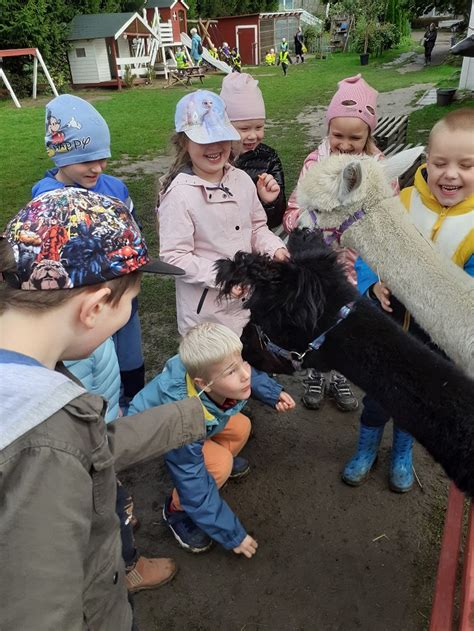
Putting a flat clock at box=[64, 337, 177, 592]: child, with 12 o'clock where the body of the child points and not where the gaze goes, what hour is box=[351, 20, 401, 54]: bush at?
The bush is roughly at 10 o'clock from the child.

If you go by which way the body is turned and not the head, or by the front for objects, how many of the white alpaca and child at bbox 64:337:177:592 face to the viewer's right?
1

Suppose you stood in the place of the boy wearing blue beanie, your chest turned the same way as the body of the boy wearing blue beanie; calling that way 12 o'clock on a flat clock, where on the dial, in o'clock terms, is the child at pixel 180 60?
The child is roughly at 8 o'clock from the boy wearing blue beanie.

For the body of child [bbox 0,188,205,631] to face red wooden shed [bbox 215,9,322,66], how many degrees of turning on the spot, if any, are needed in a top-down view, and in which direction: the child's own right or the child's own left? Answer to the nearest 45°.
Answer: approximately 45° to the child's own left

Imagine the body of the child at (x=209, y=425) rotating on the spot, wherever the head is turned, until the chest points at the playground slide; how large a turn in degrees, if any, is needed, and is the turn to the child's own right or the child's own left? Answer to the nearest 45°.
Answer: approximately 135° to the child's own left

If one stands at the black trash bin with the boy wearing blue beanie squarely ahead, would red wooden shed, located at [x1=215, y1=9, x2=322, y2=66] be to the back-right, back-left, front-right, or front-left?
back-right

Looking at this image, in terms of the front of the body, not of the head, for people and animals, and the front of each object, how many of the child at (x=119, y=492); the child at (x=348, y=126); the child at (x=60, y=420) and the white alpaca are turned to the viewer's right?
2

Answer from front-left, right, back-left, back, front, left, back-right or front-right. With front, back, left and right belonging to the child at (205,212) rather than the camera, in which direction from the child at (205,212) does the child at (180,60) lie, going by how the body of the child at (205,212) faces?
back-left

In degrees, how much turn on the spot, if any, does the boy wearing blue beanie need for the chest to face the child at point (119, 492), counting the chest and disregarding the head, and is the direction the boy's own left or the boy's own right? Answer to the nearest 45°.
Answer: approximately 45° to the boy's own right

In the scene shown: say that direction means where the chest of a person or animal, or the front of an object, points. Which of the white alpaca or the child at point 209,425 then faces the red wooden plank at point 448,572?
the child

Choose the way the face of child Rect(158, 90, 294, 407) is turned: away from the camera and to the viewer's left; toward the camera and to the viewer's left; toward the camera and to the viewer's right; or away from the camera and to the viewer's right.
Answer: toward the camera and to the viewer's right

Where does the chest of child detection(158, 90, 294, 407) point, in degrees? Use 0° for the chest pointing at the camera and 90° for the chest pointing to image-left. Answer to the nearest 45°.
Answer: approximately 315°

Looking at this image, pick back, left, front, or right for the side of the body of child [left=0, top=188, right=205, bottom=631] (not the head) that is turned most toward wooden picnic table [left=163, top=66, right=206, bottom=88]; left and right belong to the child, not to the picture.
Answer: left

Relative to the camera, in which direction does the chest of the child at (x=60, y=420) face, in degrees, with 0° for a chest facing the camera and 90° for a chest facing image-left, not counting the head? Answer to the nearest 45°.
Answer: approximately 270°
